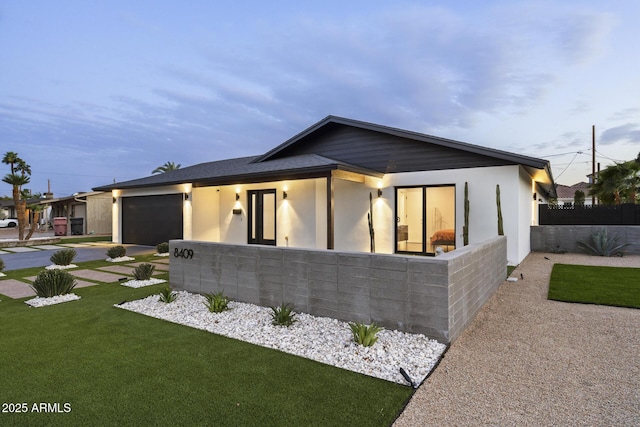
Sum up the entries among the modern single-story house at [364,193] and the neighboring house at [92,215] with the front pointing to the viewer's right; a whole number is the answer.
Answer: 0

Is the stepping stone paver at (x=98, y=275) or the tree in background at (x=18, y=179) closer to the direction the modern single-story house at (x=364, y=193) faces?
the stepping stone paver

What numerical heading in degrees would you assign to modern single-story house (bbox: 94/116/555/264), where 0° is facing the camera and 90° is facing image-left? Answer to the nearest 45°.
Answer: approximately 45°

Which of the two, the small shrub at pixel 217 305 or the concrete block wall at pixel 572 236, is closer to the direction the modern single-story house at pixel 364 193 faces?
the small shrub

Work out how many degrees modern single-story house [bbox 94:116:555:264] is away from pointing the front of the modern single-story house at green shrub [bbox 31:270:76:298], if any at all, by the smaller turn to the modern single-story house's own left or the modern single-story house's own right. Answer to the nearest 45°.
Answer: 0° — it already faces it

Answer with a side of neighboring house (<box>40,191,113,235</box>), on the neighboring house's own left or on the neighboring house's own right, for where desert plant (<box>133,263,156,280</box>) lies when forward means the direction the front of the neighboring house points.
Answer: on the neighboring house's own left

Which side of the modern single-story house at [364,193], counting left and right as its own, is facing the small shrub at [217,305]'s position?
front

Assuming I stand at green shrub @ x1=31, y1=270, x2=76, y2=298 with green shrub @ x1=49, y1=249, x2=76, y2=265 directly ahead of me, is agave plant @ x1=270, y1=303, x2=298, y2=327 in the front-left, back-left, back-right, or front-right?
back-right

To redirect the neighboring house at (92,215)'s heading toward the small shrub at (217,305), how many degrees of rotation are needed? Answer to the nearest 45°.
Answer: approximately 45° to its left

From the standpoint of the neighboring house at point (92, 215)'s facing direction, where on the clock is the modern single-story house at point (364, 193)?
The modern single-story house is roughly at 10 o'clock from the neighboring house.

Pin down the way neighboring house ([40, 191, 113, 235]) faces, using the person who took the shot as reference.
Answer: facing the viewer and to the left of the viewer

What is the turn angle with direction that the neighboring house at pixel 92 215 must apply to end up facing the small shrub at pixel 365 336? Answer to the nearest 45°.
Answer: approximately 45° to its left

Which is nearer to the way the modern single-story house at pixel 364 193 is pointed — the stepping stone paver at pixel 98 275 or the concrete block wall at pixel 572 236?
the stepping stone paver

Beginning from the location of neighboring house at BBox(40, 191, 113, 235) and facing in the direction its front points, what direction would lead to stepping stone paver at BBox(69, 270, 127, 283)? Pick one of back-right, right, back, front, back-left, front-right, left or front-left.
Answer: front-left

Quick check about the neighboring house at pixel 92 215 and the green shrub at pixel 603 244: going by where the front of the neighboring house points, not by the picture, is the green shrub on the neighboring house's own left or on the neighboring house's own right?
on the neighboring house's own left

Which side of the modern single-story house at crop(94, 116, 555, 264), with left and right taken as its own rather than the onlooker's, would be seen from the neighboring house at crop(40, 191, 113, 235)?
right
